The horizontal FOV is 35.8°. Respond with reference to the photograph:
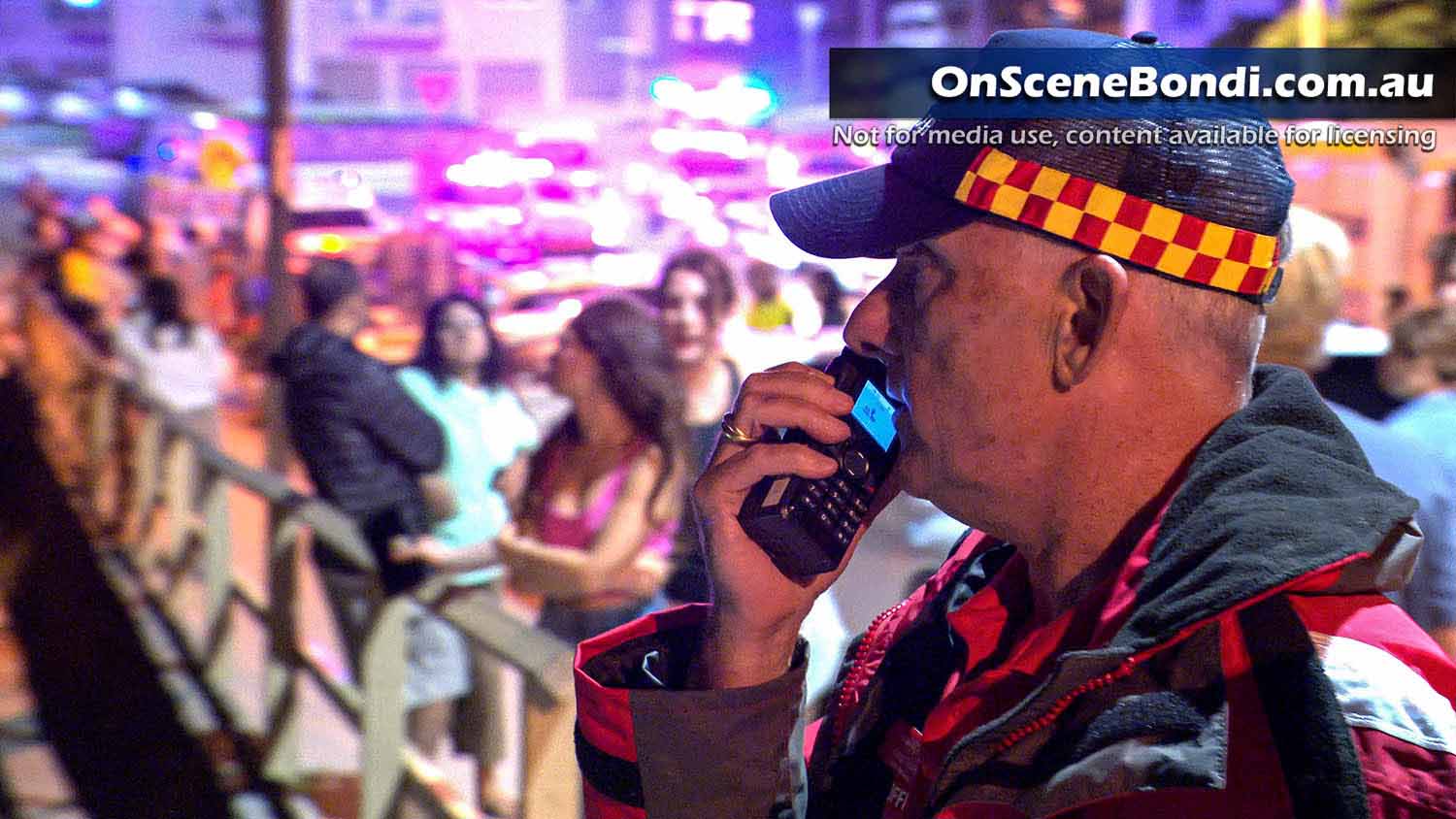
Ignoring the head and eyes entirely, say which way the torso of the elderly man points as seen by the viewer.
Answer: to the viewer's left

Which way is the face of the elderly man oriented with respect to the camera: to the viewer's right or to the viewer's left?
to the viewer's left

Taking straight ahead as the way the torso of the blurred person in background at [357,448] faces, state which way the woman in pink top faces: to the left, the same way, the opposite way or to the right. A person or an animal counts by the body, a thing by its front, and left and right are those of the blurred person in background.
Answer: the opposite way

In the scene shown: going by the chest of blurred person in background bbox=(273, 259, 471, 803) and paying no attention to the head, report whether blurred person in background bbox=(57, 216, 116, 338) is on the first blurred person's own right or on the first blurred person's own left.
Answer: on the first blurred person's own left

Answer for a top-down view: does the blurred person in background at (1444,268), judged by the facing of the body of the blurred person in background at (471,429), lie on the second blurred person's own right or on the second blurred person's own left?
on the second blurred person's own left

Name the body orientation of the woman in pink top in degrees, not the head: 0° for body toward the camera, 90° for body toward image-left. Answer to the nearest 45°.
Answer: approximately 45°
